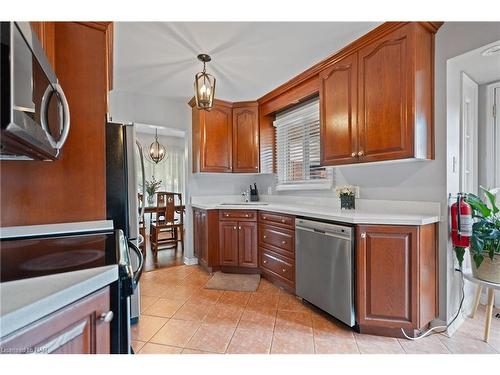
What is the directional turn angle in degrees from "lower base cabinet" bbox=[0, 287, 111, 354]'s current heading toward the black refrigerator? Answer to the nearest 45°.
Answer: approximately 135° to its left

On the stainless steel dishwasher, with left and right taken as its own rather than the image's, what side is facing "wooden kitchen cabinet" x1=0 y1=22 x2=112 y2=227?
front

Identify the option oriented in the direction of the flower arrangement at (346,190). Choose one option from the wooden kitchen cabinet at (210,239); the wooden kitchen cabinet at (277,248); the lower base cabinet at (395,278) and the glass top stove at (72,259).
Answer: the glass top stove

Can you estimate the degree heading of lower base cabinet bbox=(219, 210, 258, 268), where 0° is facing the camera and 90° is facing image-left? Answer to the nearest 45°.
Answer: approximately 0°

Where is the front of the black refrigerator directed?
to the viewer's right

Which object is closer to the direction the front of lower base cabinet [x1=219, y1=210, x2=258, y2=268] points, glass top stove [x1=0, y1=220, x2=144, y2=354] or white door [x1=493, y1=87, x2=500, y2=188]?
the glass top stove

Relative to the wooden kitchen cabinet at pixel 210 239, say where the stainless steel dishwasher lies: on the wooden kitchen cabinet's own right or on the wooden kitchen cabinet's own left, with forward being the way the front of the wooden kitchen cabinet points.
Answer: on the wooden kitchen cabinet's own left

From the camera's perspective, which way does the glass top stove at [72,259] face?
to the viewer's right

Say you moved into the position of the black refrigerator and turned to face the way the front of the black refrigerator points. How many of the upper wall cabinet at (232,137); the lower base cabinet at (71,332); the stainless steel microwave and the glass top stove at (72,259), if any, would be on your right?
3

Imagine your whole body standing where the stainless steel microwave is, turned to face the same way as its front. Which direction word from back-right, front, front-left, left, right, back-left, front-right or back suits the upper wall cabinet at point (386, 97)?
front-left

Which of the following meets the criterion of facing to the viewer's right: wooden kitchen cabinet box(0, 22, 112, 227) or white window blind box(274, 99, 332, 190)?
the wooden kitchen cabinet

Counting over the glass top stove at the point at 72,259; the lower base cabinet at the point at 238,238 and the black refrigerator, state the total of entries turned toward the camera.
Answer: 1

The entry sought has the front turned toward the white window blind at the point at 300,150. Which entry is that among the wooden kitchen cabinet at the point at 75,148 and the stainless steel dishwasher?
the wooden kitchen cabinet

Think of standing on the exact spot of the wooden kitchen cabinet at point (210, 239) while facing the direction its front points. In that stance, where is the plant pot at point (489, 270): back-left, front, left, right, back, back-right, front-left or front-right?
left

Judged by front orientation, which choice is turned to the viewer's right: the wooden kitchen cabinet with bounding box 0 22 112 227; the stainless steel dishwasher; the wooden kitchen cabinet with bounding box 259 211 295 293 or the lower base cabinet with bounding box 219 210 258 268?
the wooden kitchen cabinet with bounding box 0 22 112 227

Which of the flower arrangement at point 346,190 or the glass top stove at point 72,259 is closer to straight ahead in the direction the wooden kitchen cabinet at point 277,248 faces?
the glass top stove
